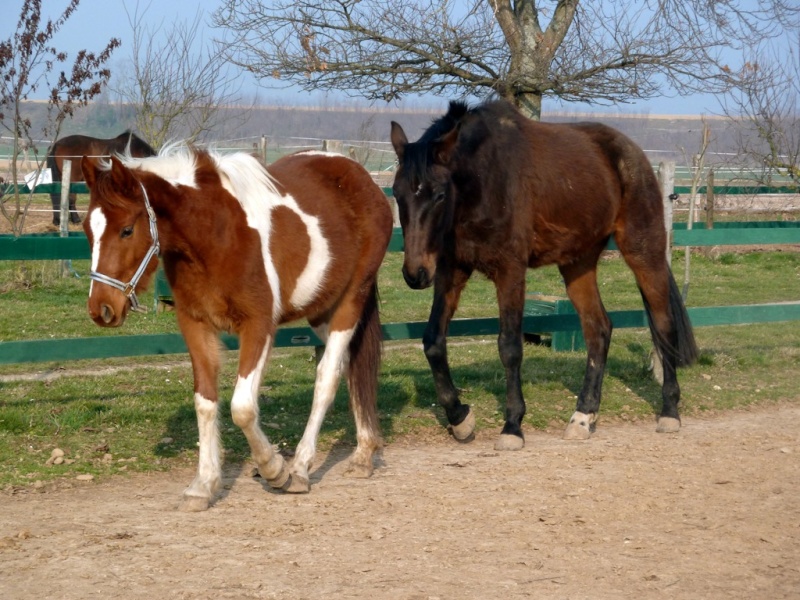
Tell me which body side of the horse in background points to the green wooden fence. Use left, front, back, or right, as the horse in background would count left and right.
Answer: right

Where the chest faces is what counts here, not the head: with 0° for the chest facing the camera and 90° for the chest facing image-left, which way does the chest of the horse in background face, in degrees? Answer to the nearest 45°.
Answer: approximately 270°

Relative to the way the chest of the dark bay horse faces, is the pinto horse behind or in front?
in front

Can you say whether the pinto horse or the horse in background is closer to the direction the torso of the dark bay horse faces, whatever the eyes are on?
the pinto horse

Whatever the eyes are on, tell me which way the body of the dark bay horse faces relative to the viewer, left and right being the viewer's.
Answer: facing the viewer and to the left of the viewer

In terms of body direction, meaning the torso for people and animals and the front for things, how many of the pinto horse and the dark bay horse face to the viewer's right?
0

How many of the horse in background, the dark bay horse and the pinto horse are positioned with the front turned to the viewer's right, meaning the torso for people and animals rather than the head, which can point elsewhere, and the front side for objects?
1

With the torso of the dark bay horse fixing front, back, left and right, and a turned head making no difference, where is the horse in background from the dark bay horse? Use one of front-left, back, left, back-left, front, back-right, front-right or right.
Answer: right

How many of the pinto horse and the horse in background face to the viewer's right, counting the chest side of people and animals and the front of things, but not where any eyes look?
1

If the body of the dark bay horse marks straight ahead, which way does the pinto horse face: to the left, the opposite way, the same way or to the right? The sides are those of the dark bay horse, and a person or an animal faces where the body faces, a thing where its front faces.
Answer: the same way

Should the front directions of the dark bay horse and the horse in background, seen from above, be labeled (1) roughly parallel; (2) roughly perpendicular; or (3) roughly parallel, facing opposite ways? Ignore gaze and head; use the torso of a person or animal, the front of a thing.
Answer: roughly parallel, facing opposite ways
